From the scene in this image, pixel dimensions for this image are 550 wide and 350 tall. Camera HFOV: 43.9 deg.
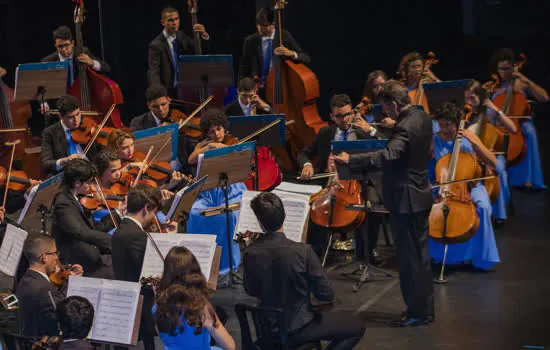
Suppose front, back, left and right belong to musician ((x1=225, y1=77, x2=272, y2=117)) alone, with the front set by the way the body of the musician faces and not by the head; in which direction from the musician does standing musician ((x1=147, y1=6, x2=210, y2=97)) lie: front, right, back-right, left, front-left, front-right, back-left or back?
back-right

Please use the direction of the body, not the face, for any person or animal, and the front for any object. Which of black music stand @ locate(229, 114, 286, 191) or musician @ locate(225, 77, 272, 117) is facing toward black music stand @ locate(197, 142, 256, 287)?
the musician

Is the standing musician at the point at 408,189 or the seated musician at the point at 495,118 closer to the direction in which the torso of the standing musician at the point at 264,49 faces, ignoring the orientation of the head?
the standing musician

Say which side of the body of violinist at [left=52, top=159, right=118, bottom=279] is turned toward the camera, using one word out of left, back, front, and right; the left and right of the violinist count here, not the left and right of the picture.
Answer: right

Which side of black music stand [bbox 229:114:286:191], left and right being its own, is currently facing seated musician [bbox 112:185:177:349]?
back

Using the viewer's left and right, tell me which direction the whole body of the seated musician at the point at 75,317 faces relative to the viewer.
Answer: facing away from the viewer

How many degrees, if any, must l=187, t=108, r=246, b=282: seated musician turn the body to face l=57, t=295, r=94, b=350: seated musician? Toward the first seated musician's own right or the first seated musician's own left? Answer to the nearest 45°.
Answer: approximately 45° to the first seated musician's own right

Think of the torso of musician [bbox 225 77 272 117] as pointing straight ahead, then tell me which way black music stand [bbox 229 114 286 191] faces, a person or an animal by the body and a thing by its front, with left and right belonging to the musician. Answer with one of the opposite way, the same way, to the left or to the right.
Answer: the opposite way

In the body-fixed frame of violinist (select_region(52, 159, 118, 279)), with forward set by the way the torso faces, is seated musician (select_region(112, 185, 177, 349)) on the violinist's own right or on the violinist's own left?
on the violinist's own right

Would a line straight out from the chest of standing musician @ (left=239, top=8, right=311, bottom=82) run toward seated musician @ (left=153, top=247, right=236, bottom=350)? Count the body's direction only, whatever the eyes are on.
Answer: yes

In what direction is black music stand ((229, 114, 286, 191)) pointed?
away from the camera

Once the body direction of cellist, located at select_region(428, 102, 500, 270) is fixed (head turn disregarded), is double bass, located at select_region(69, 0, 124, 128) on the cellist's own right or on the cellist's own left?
on the cellist's own right

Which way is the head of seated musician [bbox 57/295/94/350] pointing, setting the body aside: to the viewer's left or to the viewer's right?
to the viewer's right
